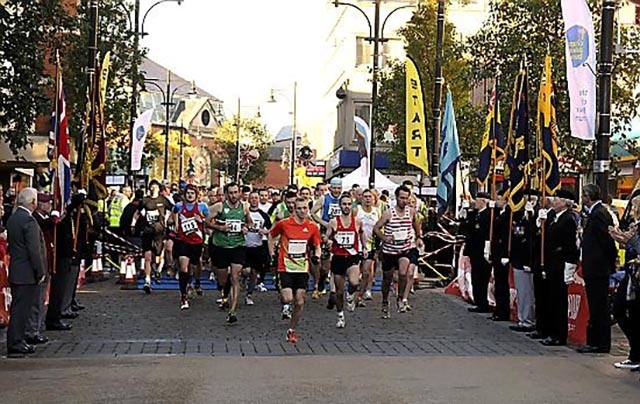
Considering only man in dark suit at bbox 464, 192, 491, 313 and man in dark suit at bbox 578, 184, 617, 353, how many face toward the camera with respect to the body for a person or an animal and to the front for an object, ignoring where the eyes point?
0

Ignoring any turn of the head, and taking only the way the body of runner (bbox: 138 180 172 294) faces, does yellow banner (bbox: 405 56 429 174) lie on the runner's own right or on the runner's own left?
on the runner's own left

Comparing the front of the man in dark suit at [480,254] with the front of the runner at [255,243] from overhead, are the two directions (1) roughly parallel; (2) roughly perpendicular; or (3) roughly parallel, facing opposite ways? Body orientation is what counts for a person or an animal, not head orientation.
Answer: roughly perpendicular

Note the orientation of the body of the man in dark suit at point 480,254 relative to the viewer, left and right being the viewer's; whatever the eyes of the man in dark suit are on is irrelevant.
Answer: facing to the left of the viewer

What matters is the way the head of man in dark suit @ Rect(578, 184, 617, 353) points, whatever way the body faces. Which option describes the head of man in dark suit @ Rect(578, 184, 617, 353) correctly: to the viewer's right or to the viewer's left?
to the viewer's left

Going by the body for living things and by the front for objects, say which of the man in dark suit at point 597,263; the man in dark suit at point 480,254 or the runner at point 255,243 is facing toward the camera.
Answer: the runner
